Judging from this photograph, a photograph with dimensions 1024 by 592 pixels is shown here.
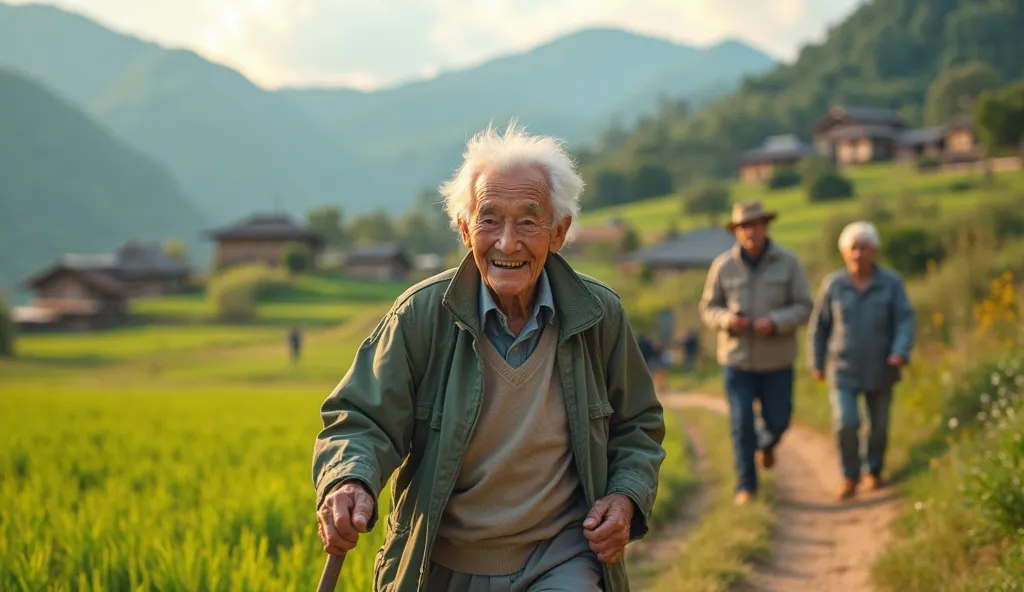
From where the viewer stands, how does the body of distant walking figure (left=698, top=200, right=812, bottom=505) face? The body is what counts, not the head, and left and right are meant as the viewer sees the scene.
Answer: facing the viewer

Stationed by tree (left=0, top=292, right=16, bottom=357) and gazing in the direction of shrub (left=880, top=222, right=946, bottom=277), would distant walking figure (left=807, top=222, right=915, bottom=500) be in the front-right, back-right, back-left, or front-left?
front-right

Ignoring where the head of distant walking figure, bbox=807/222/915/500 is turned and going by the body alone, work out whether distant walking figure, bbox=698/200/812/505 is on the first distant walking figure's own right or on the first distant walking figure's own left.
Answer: on the first distant walking figure's own right

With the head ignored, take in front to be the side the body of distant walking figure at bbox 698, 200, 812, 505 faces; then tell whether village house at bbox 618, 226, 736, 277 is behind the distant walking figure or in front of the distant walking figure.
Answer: behind

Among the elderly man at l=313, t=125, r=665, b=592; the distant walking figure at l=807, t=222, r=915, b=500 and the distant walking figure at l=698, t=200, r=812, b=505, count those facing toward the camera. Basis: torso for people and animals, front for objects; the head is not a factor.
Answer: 3

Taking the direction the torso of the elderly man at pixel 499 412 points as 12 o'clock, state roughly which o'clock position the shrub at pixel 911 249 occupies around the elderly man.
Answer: The shrub is roughly at 7 o'clock from the elderly man.

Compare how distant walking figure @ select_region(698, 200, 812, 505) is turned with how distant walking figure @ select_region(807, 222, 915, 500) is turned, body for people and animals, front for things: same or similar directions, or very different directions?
same or similar directions

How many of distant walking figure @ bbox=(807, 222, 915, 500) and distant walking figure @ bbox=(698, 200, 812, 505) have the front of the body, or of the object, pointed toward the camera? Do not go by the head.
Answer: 2

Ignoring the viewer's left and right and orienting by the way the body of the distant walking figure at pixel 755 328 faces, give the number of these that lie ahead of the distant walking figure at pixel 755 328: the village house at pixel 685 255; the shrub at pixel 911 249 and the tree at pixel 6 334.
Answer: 0

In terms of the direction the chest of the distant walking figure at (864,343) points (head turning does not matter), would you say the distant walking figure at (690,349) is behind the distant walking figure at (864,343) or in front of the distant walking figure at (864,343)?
behind

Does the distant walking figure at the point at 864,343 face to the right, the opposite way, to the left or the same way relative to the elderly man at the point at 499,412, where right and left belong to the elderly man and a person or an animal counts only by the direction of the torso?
the same way

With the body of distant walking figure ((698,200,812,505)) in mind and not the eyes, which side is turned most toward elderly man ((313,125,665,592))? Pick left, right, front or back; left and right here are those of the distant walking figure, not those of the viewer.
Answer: front

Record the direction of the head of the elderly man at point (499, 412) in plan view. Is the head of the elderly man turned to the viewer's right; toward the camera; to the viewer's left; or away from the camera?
toward the camera

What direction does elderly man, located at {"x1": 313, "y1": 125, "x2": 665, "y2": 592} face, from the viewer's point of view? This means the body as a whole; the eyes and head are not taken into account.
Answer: toward the camera

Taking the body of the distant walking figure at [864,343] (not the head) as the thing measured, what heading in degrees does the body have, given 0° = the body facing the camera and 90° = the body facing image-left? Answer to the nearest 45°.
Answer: approximately 0°
